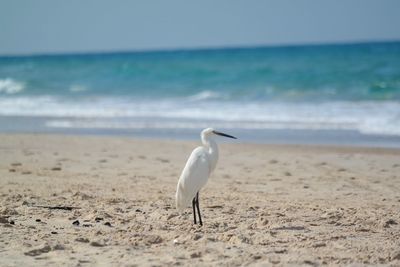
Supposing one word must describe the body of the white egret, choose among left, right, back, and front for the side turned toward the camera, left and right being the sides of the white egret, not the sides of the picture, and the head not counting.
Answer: right
